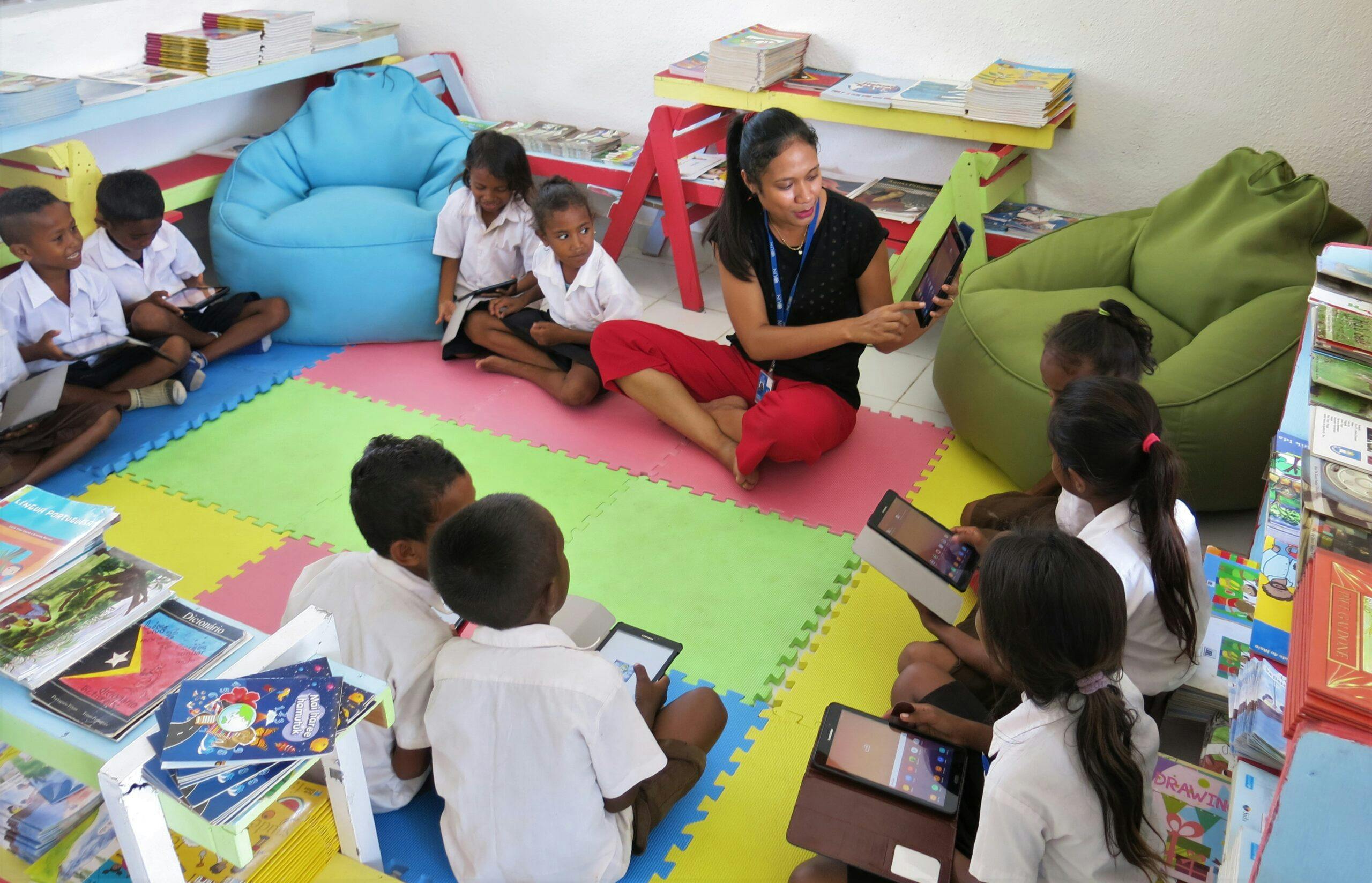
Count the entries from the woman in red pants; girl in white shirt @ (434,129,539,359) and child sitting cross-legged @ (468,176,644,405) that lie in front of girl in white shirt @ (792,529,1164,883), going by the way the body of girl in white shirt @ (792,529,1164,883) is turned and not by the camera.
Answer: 3

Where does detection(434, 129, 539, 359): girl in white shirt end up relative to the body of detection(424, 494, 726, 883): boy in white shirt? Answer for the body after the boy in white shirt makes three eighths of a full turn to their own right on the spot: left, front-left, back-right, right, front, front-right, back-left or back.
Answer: back

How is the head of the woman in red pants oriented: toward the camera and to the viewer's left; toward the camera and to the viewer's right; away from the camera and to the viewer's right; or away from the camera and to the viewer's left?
toward the camera and to the viewer's right

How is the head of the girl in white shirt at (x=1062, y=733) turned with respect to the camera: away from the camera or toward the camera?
away from the camera

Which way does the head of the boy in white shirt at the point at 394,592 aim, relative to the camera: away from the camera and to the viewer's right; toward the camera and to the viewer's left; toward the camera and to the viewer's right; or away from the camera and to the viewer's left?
away from the camera and to the viewer's right

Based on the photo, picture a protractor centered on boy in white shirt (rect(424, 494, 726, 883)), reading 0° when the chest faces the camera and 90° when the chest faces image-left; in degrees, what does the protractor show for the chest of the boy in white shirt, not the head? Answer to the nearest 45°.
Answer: approximately 225°

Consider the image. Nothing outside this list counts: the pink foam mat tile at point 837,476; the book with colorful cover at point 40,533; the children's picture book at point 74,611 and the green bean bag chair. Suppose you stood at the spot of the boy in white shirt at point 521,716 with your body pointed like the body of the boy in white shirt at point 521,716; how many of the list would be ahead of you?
2

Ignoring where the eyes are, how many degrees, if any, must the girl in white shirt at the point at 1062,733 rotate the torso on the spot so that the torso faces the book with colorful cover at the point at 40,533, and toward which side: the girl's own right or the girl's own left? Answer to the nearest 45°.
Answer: approximately 45° to the girl's own left

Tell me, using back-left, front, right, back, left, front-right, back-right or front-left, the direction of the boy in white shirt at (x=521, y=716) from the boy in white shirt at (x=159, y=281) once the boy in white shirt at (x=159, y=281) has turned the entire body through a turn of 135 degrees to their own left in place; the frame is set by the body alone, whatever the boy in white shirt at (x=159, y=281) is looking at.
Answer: back

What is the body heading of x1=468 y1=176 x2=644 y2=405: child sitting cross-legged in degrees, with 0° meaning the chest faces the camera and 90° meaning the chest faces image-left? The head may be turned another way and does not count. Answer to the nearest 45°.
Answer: approximately 45°

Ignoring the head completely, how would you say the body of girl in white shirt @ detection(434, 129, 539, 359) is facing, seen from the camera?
toward the camera

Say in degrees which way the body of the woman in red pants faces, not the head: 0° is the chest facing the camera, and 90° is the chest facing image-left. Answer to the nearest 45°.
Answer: approximately 0°

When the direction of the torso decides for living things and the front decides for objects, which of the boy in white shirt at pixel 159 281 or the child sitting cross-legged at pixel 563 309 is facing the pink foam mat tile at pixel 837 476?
the boy in white shirt

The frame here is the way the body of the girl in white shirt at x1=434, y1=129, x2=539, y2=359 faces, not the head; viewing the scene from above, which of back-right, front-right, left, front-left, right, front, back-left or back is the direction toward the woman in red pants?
front-left

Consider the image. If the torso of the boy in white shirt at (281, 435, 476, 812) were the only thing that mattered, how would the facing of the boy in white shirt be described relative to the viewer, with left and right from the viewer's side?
facing away from the viewer and to the right of the viewer

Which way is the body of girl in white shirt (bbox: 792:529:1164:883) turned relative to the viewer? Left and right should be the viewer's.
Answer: facing away from the viewer and to the left of the viewer
